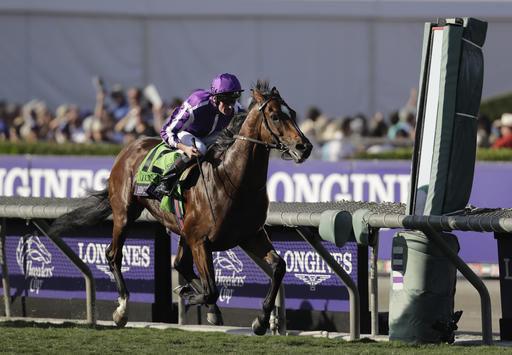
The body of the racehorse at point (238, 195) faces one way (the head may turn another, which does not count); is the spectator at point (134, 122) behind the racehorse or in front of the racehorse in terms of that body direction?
behind

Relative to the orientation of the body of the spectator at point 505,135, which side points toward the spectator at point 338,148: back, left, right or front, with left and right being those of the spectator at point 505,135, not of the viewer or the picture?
right

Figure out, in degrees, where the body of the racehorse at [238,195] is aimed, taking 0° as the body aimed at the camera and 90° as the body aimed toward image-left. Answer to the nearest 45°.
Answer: approximately 315°

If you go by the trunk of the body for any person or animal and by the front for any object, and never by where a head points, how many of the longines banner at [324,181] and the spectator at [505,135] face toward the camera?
2

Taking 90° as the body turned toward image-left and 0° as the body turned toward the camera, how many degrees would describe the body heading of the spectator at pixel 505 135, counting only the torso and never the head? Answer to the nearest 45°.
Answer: approximately 0°

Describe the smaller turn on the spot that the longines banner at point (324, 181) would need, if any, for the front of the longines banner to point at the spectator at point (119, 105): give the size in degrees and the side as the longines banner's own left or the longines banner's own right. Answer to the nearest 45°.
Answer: approximately 135° to the longines banner's own right

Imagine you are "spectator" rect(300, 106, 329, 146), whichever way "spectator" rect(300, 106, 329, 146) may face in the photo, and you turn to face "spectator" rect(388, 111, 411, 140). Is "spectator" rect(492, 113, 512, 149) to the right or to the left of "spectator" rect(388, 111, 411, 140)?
right

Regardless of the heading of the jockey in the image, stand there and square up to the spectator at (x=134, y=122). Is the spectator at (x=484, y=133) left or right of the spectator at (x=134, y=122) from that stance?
right

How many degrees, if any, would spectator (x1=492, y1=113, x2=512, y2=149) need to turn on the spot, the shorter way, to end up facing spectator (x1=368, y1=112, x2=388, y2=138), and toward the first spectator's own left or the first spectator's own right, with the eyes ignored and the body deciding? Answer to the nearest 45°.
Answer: approximately 135° to the first spectator's own right

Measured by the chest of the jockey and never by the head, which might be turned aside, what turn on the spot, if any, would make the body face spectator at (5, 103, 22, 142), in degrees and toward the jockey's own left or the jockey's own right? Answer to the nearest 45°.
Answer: approximately 135° to the jockey's own left
